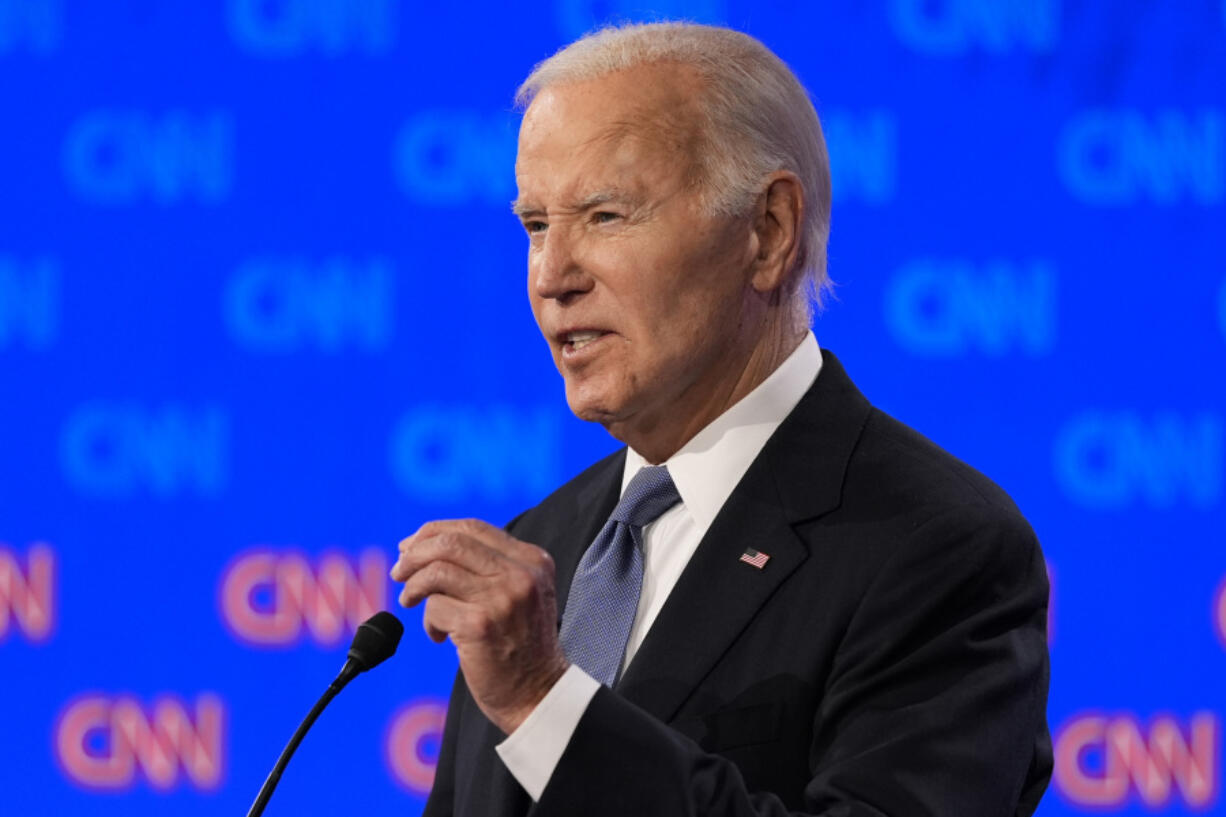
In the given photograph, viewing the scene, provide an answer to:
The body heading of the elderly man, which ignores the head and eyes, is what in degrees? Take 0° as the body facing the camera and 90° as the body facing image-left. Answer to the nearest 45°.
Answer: approximately 45°

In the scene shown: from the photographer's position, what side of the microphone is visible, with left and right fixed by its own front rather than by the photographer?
right

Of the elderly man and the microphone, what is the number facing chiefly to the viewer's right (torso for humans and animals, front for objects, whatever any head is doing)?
1
